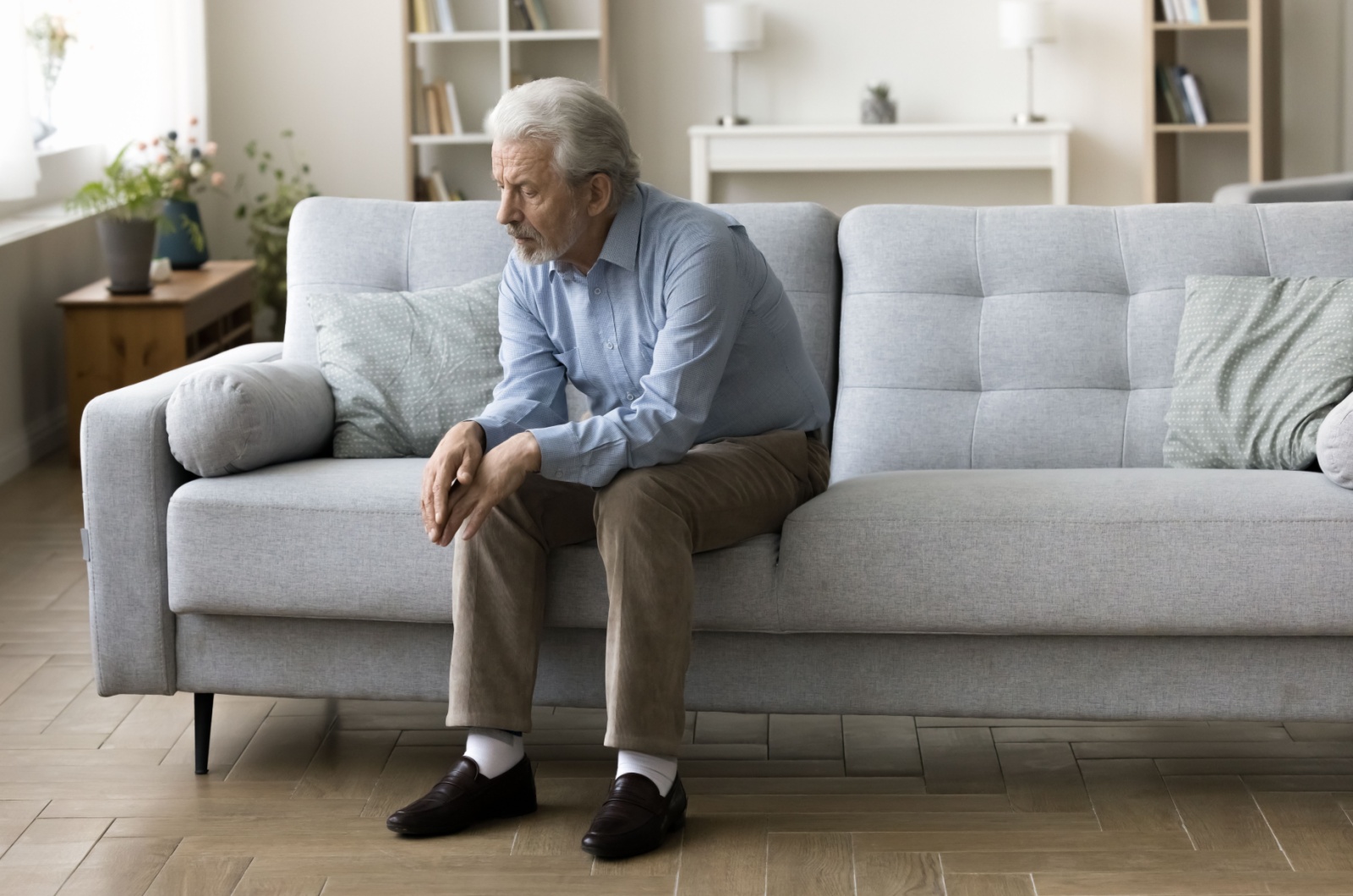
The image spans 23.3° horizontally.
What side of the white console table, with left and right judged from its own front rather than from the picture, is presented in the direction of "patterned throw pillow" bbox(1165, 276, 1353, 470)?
front

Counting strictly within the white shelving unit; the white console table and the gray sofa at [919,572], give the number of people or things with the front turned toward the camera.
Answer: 3

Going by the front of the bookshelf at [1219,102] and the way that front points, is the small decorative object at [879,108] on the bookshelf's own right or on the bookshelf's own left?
on the bookshelf's own right

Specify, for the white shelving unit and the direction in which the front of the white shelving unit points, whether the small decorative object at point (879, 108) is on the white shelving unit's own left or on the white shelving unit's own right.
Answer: on the white shelving unit's own left

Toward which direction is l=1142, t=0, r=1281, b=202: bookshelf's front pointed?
toward the camera

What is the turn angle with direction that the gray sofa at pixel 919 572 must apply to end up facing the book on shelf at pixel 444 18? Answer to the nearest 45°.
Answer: approximately 180°

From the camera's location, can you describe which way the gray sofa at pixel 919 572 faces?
facing the viewer

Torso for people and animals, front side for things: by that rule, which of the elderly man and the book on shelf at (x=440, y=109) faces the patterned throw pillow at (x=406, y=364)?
the book on shelf

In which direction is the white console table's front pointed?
toward the camera
